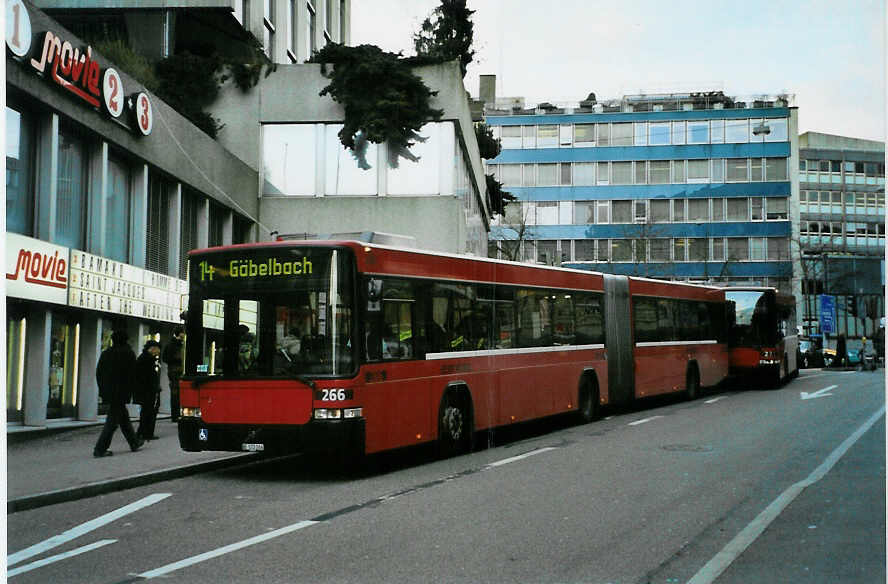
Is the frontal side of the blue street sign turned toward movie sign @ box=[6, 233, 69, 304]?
yes

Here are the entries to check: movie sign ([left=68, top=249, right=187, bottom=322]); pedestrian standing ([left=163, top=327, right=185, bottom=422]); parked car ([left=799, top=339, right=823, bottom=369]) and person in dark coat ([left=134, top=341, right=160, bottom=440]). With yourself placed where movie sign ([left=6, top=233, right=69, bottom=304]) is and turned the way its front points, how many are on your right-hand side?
0

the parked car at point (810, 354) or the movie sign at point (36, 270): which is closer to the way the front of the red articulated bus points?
the movie sign

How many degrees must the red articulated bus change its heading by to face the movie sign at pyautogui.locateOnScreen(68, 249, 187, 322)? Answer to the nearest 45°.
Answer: approximately 90° to its right

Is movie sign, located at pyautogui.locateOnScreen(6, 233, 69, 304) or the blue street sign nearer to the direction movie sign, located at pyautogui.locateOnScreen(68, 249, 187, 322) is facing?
the blue street sign

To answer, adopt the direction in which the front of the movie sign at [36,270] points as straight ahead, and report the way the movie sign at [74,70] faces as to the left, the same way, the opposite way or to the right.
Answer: the same way

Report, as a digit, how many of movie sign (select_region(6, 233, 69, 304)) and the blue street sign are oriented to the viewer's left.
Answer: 0

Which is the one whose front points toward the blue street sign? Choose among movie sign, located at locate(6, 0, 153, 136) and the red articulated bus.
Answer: the movie sign

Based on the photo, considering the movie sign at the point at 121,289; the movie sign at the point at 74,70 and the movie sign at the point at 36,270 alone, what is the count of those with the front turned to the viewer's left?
0

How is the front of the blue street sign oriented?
toward the camera

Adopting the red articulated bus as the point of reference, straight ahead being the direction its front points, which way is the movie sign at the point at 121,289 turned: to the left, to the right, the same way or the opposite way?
to the left

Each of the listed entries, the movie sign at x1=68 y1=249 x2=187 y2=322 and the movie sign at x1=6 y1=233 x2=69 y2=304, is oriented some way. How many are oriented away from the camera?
0

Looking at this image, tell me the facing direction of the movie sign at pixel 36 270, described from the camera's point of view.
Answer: facing the viewer and to the right of the viewer
